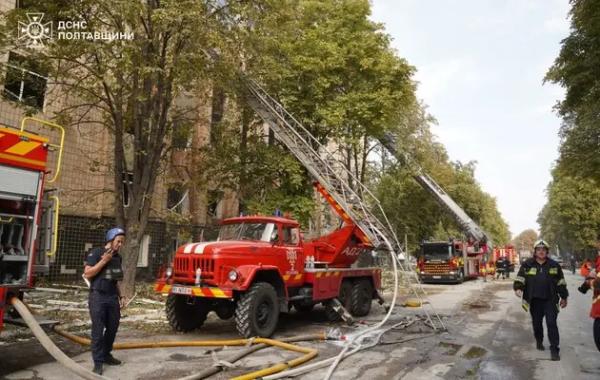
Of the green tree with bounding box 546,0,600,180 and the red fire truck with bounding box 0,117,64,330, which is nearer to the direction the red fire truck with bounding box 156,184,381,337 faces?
the red fire truck

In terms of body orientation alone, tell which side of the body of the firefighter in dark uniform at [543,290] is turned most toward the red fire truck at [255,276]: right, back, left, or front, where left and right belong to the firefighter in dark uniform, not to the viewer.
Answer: right

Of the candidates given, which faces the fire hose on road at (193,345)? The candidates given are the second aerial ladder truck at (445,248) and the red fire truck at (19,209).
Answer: the second aerial ladder truck

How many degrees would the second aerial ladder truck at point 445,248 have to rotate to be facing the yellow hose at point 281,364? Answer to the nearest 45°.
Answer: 0° — it already faces it

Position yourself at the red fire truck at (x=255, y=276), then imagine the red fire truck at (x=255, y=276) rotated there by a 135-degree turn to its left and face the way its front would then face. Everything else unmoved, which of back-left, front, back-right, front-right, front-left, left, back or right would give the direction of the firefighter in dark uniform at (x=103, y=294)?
back-right

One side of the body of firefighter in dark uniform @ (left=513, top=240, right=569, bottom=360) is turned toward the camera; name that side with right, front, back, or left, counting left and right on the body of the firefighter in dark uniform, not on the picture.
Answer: front

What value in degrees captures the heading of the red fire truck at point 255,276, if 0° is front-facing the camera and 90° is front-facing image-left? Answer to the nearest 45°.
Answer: approximately 45°

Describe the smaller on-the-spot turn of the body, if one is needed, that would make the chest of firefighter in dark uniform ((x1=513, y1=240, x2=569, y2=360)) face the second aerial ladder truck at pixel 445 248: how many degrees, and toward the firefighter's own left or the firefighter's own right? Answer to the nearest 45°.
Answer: approximately 180°

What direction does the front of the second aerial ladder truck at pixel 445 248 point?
toward the camera

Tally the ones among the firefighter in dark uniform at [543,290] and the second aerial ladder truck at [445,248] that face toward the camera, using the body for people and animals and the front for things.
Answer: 2

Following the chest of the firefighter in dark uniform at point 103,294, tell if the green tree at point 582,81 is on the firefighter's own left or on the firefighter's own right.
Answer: on the firefighter's own left

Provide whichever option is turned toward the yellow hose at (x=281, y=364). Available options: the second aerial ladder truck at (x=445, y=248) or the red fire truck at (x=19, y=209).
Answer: the second aerial ladder truck

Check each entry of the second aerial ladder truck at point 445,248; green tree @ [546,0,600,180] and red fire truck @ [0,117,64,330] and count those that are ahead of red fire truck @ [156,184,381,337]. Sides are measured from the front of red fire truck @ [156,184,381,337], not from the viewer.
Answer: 1

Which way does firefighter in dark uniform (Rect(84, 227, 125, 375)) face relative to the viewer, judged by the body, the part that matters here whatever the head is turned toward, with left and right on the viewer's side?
facing the viewer and to the right of the viewer

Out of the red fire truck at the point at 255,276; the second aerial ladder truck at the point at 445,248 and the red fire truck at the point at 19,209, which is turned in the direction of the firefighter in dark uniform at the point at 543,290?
the second aerial ladder truck
